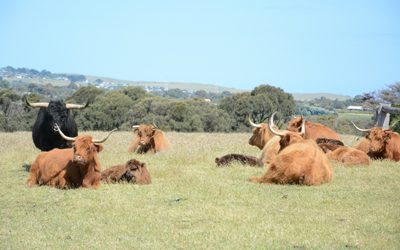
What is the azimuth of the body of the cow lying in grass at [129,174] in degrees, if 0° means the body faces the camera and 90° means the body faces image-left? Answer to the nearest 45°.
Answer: approximately 315°

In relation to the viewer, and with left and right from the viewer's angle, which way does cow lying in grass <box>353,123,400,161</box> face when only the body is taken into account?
facing the viewer and to the left of the viewer

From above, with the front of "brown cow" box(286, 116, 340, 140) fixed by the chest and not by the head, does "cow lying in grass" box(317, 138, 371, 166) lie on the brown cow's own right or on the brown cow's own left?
on the brown cow's own left

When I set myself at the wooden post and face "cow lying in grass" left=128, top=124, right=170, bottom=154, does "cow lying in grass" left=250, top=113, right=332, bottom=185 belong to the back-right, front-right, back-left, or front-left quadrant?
front-left

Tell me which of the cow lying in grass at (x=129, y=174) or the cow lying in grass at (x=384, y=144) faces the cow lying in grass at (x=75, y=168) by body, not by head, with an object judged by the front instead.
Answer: the cow lying in grass at (x=384, y=144)

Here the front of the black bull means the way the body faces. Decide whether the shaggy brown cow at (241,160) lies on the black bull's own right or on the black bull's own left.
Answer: on the black bull's own left

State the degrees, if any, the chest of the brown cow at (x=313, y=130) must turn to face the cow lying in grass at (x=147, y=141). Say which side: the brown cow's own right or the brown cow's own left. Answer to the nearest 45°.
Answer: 0° — it already faces it

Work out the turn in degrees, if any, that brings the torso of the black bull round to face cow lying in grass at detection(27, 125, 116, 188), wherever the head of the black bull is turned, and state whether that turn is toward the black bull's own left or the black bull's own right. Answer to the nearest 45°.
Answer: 0° — it already faces it

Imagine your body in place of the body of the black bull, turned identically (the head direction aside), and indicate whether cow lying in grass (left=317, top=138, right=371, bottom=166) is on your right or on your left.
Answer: on your left

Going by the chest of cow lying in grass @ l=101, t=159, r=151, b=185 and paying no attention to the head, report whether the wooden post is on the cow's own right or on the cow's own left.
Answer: on the cow's own left

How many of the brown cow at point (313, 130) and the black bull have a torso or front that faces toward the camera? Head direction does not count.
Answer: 1

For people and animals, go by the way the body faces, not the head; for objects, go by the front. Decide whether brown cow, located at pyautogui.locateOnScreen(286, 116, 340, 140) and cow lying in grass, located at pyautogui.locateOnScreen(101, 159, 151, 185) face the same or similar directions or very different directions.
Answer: very different directions

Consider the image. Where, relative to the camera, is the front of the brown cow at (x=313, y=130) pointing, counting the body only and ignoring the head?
to the viewer's left

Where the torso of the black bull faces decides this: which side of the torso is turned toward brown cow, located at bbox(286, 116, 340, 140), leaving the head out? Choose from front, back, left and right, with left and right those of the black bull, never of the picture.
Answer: left

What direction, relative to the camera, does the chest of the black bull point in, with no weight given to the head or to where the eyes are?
toward the camera

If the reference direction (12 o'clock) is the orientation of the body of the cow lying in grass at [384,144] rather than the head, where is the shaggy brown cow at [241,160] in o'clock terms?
The shaggy brown cow is roughly at 12 o'clock from the cow lying in grass.

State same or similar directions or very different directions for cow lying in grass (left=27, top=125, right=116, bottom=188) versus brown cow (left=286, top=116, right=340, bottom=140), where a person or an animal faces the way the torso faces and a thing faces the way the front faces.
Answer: very different directions

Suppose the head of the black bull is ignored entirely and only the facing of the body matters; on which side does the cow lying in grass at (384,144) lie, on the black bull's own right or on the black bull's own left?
on the black bull's own left

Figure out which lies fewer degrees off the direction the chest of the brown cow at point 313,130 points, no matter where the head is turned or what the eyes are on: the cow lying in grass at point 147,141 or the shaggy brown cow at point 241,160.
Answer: the cow lying in grass

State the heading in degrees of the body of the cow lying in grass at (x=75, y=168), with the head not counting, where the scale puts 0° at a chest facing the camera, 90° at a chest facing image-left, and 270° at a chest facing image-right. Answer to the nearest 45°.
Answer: approximately 315°
